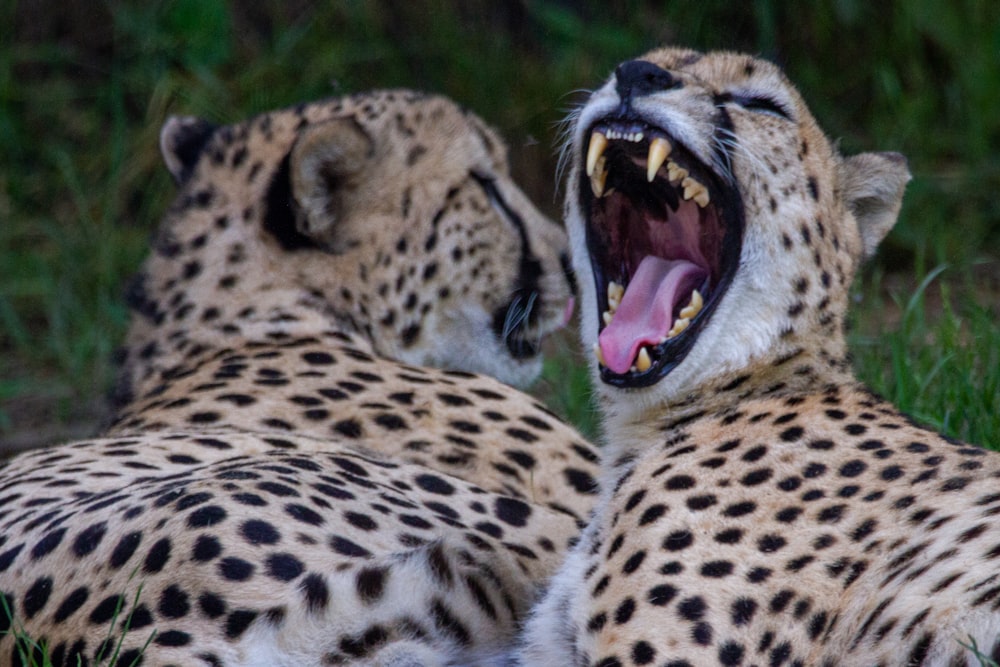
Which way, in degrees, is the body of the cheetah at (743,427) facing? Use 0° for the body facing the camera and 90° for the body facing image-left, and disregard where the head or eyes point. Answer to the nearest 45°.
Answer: approximately 45°
